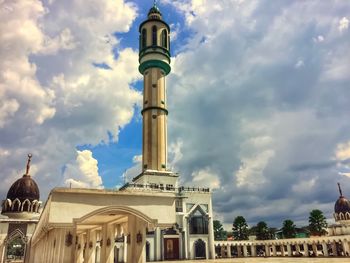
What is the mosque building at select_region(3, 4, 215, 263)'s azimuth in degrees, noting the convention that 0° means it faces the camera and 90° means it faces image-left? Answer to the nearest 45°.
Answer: approximately 0°
